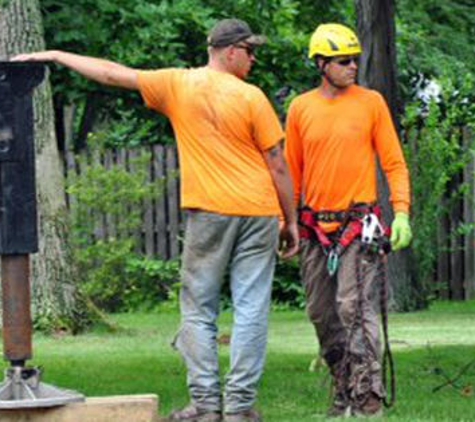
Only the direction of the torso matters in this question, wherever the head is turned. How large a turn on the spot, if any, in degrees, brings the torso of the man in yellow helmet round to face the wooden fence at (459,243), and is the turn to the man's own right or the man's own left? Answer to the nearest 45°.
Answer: approximately 180°

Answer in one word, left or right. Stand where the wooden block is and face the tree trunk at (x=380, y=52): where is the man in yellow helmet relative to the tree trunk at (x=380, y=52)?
right

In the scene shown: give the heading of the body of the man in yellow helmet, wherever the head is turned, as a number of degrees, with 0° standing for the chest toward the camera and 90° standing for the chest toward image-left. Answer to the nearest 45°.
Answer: approximately 0°

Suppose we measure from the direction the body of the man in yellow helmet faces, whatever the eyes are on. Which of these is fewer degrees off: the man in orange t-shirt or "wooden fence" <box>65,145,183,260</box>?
the man in orange t-shirt

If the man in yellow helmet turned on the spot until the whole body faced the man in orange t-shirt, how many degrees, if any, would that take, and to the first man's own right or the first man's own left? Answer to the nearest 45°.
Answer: approximately 45° to the first man's own right
